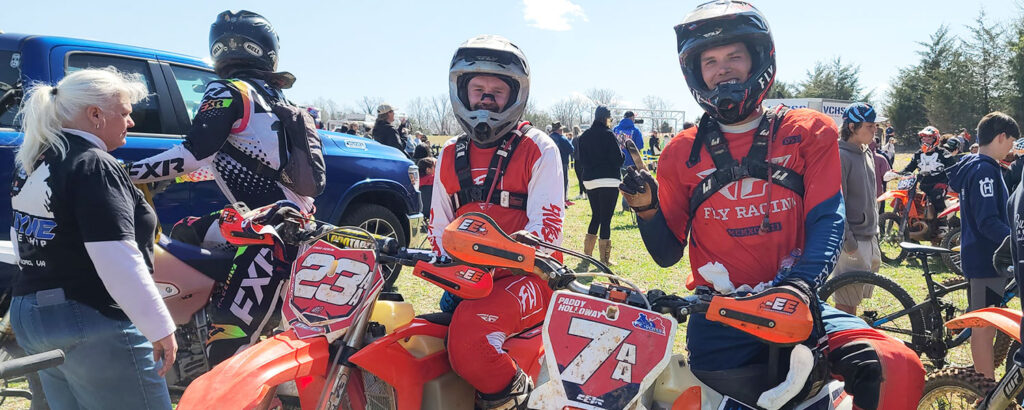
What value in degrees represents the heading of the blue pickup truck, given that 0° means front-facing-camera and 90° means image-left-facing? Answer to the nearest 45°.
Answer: approximately 270°

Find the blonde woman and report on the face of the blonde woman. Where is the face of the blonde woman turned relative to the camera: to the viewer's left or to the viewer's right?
to the viewer's right

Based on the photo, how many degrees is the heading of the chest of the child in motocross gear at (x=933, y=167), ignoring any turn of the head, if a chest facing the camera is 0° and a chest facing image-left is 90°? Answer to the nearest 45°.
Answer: approximately 0°

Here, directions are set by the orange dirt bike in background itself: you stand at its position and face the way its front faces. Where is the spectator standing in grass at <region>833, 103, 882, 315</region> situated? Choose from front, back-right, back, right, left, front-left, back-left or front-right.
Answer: front-left
